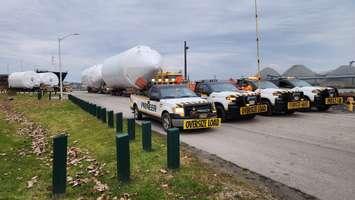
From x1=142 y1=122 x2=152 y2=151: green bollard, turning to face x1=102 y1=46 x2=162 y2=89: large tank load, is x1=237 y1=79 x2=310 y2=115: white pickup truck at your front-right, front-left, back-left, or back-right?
front-right

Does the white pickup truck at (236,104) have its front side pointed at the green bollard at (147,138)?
no

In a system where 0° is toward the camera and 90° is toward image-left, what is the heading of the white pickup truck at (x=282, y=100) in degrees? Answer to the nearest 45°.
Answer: approximately 315°

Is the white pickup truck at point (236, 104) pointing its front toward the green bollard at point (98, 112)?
no

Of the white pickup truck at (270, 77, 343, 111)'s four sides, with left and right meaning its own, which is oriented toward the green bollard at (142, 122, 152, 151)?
right

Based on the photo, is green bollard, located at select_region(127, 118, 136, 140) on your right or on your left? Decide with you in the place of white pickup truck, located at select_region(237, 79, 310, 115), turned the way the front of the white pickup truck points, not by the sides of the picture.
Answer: on your right

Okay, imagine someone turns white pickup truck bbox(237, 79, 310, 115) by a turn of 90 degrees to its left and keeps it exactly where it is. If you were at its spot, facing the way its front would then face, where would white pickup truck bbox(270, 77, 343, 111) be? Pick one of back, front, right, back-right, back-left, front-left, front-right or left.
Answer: front

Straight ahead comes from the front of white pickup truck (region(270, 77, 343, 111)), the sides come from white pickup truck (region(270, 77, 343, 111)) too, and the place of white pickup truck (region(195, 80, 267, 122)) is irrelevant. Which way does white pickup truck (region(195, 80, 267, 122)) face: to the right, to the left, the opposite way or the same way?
the same way

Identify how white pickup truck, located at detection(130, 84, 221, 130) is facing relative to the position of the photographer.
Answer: facing the viewer and to the right of the viewer

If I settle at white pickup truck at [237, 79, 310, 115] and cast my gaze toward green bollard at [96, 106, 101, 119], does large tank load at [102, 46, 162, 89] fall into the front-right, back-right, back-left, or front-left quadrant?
front-right

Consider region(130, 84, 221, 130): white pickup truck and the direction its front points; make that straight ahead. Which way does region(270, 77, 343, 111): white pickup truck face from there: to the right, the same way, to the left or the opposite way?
the same way

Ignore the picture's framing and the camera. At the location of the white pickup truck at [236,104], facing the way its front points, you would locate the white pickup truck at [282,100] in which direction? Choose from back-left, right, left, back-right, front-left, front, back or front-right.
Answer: left

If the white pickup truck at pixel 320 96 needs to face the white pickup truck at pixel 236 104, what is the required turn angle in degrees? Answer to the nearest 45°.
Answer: approximately 90° to its right

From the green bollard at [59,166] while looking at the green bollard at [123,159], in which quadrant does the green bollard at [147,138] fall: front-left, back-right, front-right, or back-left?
front-left

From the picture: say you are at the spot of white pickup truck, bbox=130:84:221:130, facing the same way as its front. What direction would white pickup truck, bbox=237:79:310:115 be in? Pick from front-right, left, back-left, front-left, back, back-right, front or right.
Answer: left

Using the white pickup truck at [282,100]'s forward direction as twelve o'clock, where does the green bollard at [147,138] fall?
The green bollard is roughly at 2 o'clock from the white pickup truck.

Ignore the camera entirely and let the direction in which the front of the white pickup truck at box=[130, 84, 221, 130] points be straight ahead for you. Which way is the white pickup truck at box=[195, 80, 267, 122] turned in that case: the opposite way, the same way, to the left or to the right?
the same way

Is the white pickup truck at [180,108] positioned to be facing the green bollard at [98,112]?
no

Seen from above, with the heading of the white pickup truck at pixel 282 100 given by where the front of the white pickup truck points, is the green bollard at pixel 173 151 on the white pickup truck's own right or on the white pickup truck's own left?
on the white pickup truck's own right

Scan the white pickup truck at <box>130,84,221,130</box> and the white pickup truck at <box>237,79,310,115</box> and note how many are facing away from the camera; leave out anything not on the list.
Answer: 0

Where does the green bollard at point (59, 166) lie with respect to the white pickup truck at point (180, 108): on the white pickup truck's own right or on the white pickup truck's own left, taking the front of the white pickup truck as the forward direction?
on the white pickup truck's own right
